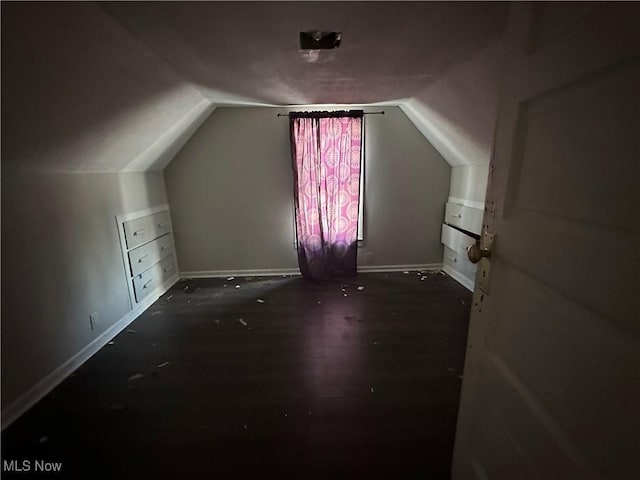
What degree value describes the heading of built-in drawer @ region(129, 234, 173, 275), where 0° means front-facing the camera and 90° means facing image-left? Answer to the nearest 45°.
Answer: approximately 315°

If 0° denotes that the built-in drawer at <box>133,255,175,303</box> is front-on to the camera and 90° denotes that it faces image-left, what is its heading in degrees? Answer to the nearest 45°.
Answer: approximately 315°

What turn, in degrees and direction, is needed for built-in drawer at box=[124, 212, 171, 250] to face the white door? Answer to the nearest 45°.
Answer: approximately 45° to its right

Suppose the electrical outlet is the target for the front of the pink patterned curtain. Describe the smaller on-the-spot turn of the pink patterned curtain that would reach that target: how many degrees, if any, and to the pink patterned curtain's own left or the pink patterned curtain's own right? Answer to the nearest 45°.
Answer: approximately 45° to the pink patterned curtain's own right

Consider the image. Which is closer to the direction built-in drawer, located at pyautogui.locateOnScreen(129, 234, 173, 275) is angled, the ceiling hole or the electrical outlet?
the ceiling hole

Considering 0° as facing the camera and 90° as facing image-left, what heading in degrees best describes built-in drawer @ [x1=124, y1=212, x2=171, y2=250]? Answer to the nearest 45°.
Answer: approximately 315°

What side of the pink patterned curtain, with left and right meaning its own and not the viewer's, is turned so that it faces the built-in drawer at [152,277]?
right

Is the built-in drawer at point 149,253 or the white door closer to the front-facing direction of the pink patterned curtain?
the white door
